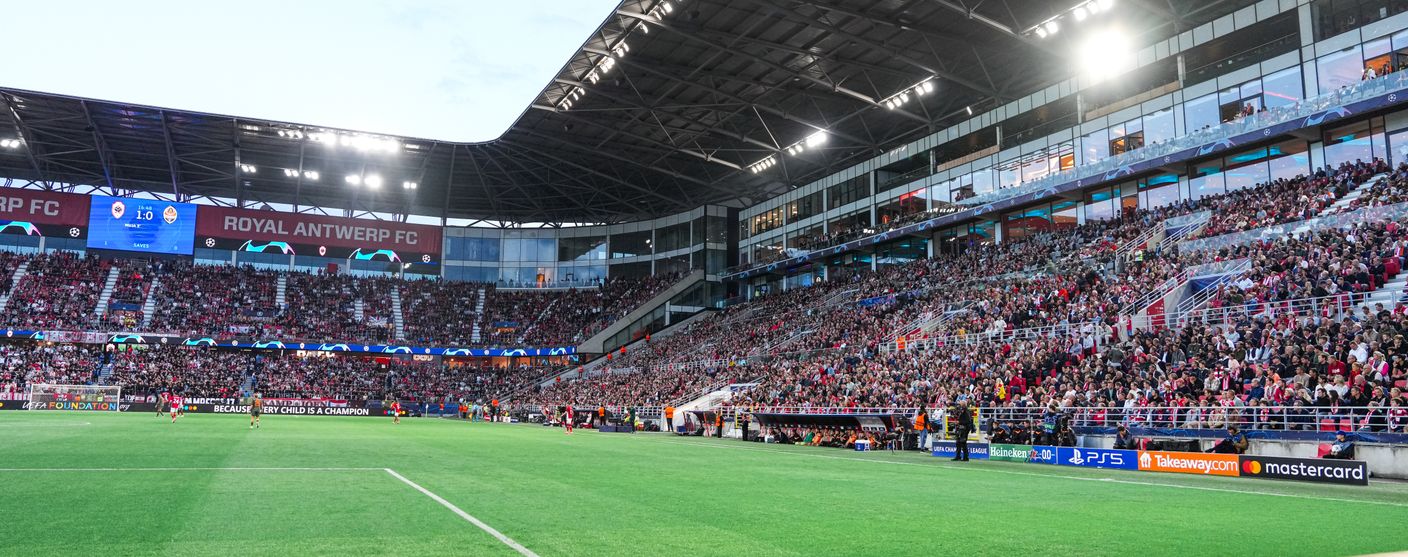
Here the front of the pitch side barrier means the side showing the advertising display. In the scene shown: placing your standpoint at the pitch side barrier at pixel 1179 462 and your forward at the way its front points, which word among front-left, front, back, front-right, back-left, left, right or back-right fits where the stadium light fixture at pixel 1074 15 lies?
back-right

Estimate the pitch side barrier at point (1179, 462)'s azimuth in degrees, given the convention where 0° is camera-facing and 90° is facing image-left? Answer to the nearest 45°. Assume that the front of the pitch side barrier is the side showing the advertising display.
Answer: approximately 45°

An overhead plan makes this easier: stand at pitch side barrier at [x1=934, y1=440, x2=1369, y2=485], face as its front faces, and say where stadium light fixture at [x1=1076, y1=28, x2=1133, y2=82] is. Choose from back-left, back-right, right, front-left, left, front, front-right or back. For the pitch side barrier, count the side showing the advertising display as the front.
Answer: back-right

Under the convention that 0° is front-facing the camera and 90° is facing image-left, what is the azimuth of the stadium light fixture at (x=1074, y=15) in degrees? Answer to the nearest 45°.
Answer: approximately 45°

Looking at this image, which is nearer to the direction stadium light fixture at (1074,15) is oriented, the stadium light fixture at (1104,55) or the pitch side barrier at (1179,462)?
the pitch side barrier

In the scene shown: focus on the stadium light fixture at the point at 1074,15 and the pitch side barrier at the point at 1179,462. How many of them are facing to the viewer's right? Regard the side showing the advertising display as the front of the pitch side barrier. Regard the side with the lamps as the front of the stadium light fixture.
0

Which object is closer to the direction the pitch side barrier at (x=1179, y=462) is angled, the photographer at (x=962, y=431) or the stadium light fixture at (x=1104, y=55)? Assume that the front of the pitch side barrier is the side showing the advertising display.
the photographer
